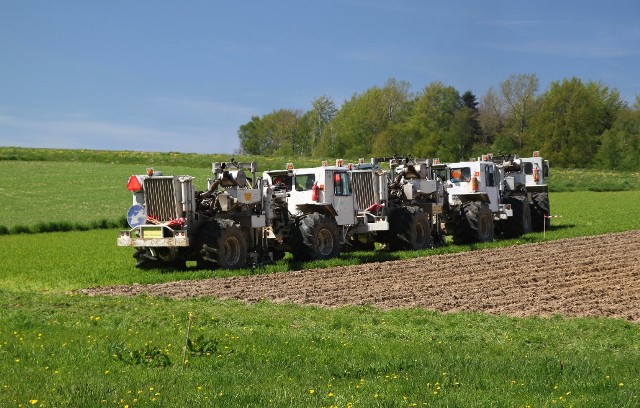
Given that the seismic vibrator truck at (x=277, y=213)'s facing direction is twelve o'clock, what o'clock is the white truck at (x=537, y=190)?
The white truck is roughly at 12 o'clock from the seismic vibrator truck.

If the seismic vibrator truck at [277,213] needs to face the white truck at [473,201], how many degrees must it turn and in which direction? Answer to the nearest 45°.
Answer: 0° — it already faces it

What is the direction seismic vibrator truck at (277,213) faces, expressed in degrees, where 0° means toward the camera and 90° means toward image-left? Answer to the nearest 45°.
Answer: approximately 225°
